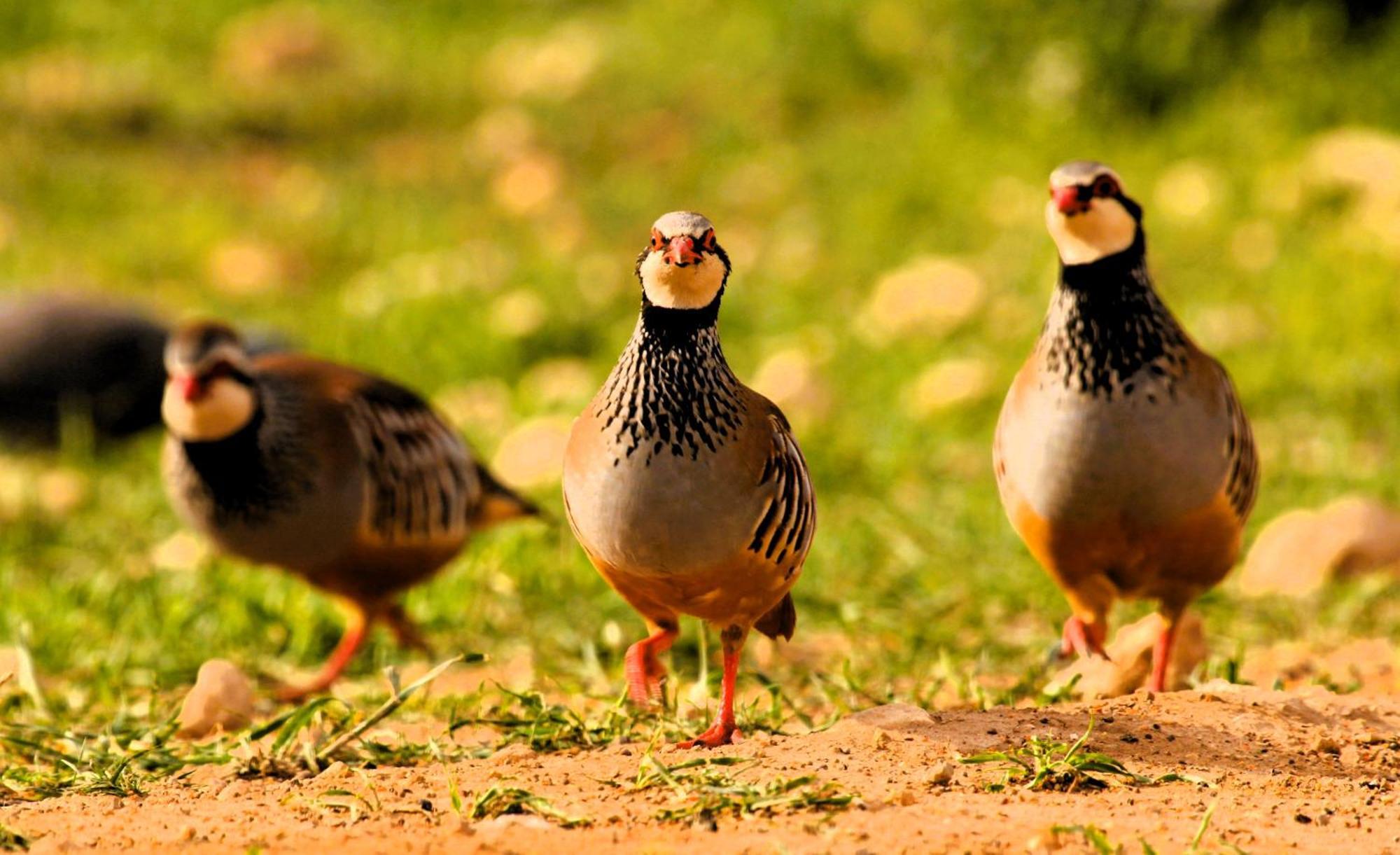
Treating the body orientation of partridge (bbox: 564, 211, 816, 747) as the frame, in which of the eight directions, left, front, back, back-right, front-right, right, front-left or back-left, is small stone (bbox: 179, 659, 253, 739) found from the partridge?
back-right

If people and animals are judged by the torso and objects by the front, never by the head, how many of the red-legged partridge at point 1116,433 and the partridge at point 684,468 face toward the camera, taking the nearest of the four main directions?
2

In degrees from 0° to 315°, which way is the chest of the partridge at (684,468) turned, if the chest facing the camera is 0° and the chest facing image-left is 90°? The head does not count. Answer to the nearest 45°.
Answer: approximately 0°

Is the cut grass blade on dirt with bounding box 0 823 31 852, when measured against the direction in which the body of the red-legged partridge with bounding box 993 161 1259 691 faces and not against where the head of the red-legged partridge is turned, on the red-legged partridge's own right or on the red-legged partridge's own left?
on the red-legged partridge's own right

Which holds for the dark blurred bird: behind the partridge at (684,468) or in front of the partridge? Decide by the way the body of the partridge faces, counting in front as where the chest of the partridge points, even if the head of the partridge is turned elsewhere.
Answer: behind

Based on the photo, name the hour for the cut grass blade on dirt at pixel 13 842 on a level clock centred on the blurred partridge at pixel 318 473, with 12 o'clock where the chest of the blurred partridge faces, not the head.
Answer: The cut grass blade on dirt is roughly at 11 o'clock from the blurred partridge.

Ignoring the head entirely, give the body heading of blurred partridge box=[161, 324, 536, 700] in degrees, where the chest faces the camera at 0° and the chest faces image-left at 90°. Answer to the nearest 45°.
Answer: approximately 45°

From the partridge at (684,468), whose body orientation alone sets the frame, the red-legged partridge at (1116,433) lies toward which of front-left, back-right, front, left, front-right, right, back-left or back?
back-left
